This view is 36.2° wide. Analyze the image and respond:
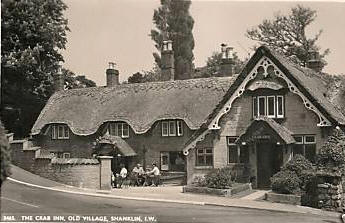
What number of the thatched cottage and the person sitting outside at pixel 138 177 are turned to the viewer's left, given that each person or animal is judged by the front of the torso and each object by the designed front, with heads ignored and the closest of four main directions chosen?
0

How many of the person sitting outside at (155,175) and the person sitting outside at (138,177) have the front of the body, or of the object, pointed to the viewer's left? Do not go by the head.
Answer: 1

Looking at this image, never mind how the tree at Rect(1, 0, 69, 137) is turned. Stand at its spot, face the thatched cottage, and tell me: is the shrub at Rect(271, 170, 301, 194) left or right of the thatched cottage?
right

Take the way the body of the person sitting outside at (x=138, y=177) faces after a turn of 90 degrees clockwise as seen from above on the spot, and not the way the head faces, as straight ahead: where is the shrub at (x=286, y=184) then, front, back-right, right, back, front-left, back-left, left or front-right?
back-left

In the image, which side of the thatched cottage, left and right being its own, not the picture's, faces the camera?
front

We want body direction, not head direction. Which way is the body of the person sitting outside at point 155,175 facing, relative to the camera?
to the viewer's left

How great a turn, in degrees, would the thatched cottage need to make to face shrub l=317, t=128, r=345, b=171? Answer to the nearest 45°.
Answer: approximately 45° to its left

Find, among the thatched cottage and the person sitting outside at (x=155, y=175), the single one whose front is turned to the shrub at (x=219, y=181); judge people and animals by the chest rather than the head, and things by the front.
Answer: the thatched cottage
